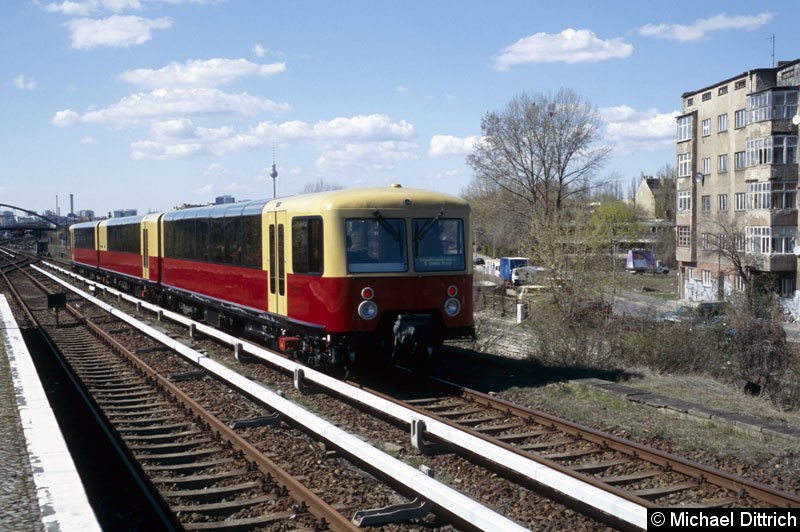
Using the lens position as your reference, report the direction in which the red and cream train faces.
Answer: facing the viewer and to the right of the viewer

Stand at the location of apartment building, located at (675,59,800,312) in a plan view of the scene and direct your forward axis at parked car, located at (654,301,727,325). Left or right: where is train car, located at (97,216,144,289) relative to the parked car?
right

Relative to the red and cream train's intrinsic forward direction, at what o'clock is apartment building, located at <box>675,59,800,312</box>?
The apartment building is roughly at 9 o'clock from the red and cream train.
